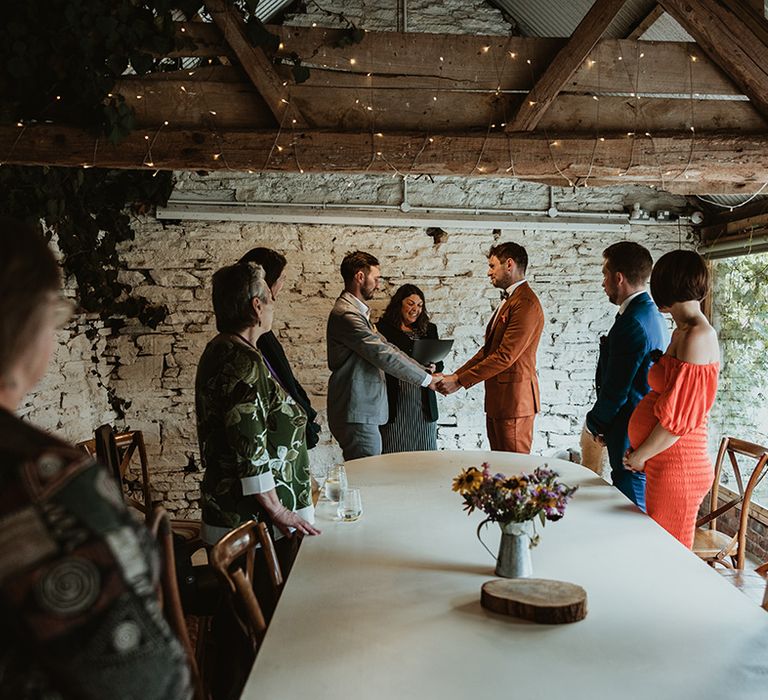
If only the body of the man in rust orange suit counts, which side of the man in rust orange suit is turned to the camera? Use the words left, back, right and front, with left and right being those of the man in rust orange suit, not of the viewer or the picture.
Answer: left

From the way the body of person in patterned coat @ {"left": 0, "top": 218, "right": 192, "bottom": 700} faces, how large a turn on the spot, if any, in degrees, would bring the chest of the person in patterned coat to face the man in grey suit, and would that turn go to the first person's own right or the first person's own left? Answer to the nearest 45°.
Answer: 0° — they already face them

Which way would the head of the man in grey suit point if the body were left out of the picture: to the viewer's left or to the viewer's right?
to the viewer's right

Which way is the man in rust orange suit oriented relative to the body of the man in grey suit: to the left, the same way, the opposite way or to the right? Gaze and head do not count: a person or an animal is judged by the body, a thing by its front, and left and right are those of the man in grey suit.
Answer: the opposite way

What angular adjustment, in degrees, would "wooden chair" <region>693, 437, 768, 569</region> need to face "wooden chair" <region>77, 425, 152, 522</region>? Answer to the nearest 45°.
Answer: approximately 45° to its right

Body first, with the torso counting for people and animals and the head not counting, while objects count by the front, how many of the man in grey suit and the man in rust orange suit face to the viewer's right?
1

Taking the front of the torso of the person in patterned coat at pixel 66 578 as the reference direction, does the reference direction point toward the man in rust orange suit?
yes

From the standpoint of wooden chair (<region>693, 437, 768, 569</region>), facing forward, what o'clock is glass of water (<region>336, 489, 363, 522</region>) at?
The glass of water is roughly at 12 o'clock from the wooden chair.

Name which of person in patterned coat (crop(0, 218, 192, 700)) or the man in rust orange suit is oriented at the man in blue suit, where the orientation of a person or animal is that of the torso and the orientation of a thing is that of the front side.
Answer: the person in patterned coat

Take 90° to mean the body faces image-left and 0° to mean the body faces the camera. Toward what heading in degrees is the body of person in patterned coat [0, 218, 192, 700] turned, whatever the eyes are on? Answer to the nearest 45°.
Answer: approximately 225°
